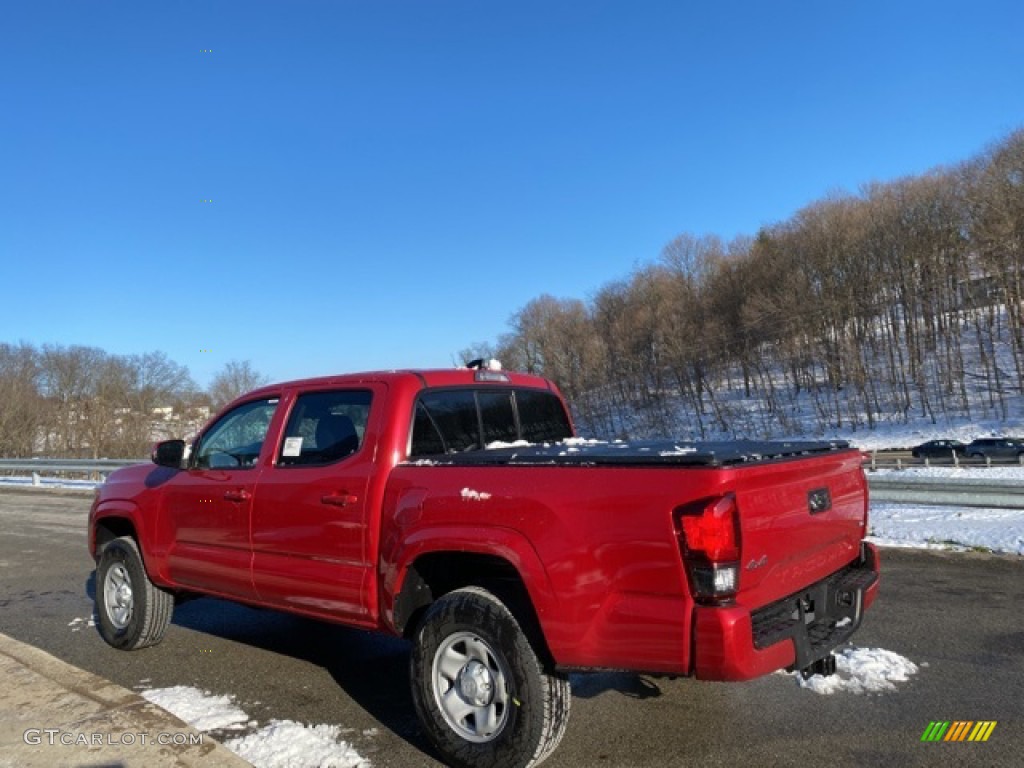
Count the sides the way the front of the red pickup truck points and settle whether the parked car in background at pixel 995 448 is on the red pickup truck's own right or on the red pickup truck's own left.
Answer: on the red pickup truck's own right

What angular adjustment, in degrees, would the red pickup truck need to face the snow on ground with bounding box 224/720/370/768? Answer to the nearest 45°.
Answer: approximately 45° to its left

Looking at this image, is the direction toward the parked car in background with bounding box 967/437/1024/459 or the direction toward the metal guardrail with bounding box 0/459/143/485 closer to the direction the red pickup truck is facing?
the metal guardrail

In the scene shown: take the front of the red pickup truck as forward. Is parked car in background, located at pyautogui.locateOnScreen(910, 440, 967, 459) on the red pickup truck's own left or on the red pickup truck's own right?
on the red pickup truck's own right

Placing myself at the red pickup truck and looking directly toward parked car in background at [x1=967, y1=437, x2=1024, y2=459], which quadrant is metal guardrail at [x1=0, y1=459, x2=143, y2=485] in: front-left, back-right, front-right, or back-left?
front-left

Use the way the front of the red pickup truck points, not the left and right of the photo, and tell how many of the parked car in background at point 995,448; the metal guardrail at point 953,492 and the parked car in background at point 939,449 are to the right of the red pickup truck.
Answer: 3

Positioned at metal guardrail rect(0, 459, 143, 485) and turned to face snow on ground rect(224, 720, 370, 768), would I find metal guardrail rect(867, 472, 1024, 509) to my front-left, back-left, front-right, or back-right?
front-left

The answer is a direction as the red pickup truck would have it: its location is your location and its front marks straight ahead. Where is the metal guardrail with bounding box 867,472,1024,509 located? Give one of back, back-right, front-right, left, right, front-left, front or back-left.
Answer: right

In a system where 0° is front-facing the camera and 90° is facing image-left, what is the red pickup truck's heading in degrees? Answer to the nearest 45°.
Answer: approximately 135°

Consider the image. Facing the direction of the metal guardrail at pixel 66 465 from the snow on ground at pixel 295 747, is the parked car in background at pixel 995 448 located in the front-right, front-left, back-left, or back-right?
front-right

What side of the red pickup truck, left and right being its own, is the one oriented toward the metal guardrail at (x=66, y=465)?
front
